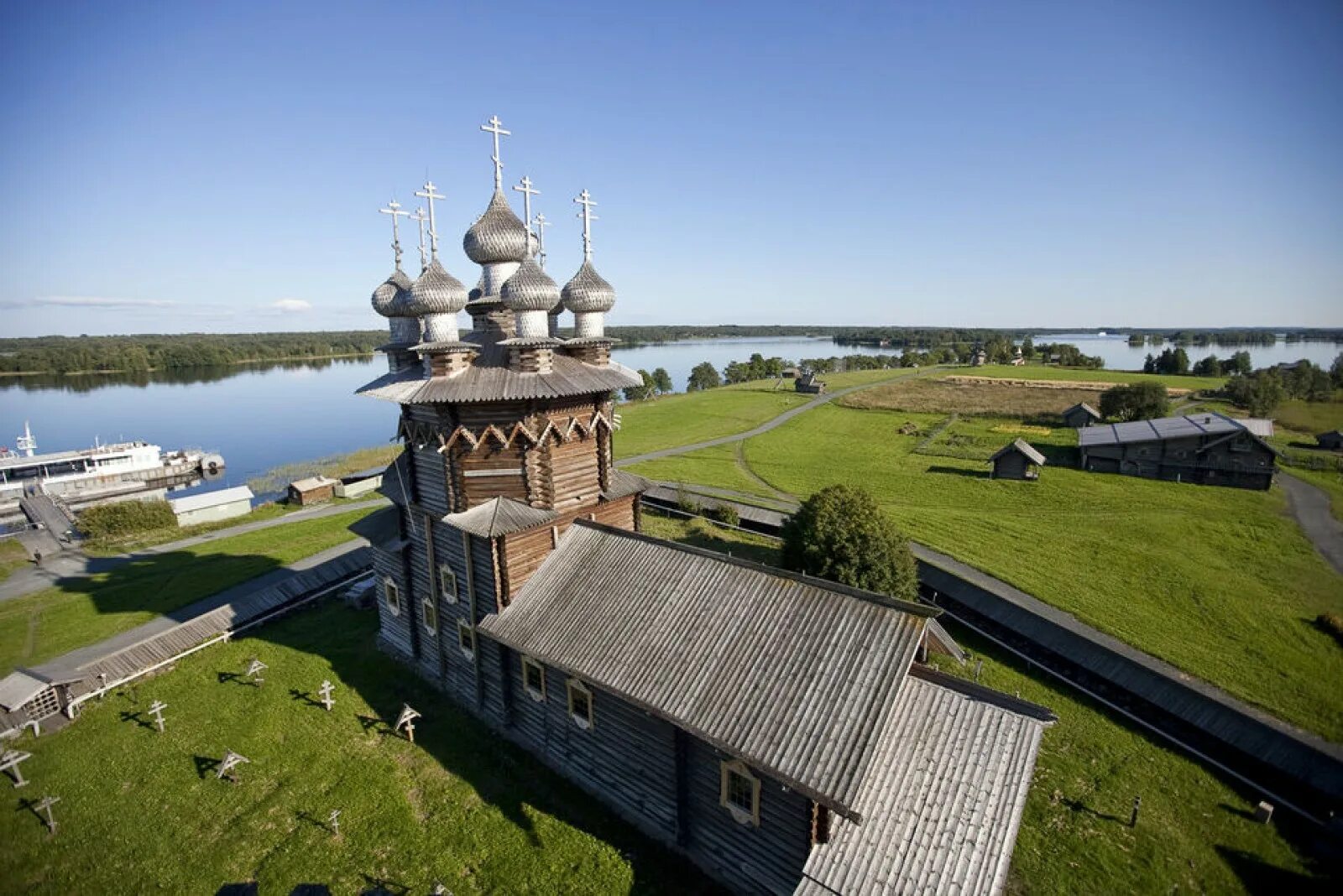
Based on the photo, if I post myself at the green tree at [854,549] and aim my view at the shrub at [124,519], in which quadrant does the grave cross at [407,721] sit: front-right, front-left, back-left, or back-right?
front-left

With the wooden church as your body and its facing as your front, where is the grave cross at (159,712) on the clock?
The grave cross is roughly at 5 o'clock from the wooden church.

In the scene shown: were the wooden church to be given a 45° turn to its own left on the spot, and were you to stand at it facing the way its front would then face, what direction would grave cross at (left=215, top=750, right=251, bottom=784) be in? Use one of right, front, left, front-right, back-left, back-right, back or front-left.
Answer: back

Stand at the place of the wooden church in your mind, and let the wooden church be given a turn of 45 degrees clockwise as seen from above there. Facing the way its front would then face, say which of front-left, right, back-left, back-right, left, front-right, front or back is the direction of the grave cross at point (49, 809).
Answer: right

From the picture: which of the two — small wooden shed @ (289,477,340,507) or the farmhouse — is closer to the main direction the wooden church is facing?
the farmhouse

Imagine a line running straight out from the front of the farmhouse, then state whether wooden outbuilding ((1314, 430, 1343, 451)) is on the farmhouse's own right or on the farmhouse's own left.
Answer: on the farmhouse's own left

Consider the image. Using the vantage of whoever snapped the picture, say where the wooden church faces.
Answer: facing the viewer and to the right of the viewer

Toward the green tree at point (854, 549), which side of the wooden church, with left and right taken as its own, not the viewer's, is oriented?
left

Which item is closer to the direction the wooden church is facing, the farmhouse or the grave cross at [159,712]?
the farmhouse

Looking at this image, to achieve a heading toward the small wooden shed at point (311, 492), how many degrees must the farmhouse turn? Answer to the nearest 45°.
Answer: approximately 90° to its right

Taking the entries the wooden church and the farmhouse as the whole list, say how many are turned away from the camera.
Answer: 0

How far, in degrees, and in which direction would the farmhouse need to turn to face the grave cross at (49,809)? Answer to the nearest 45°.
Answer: approximately 45° to its right

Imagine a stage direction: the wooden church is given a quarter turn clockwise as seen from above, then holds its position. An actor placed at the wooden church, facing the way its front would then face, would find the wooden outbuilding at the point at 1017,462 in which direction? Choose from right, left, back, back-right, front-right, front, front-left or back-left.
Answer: back

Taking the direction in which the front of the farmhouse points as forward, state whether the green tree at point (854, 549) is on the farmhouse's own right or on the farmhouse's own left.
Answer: on the farmhouse's own right
